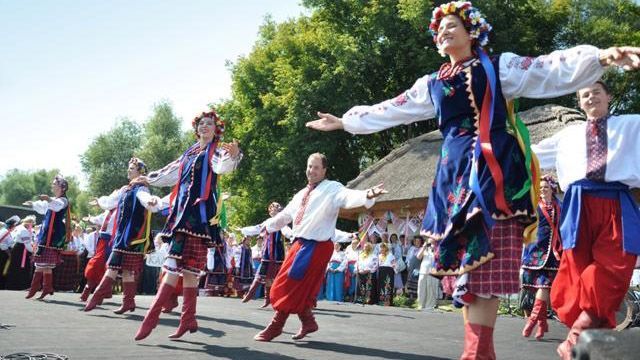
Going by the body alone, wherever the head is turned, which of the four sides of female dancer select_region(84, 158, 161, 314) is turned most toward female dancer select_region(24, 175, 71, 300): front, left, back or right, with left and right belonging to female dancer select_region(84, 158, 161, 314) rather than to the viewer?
right

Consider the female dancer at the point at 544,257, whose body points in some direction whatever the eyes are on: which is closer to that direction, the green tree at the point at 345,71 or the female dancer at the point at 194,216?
the female dancer

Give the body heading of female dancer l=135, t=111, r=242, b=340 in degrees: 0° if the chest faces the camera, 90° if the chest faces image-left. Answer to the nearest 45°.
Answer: approximately 45°

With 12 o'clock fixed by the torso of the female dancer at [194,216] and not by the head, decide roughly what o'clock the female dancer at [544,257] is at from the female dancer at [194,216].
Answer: the female dancer at [544,257] is roughly at 7 o'clock from the female dancer at [194,216].

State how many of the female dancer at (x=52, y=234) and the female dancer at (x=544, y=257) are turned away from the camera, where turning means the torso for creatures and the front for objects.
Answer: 0

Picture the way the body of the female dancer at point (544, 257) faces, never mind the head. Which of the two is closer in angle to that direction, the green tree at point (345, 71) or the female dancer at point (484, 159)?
the female dancer

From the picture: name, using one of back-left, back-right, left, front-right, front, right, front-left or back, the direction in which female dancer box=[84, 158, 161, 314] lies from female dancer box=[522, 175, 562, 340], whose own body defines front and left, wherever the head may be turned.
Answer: front-right

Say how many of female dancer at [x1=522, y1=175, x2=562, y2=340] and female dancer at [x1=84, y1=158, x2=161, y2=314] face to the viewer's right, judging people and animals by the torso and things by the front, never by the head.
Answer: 0

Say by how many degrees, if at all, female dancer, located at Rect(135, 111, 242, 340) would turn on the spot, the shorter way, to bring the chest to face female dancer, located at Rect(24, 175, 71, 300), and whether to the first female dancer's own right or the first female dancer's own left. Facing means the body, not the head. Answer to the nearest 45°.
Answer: approximately 90° to the first female dancer's own right

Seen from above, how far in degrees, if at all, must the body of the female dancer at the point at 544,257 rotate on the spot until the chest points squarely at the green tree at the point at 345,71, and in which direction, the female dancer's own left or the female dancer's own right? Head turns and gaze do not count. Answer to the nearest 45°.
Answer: approximately 90° to the female dancer's own right
